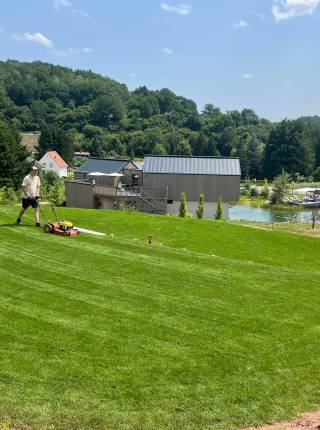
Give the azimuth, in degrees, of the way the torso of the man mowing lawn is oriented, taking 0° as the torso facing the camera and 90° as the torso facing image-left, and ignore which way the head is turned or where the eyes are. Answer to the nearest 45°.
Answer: approximately 315°

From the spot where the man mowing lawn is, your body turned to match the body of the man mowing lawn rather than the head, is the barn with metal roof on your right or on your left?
on your left
